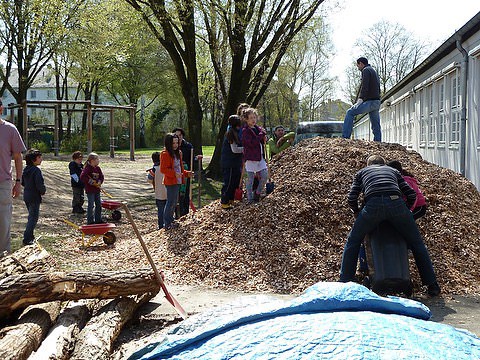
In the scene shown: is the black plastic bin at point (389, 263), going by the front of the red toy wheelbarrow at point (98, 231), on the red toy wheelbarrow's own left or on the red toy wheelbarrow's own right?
on the red toy wheelbarrow's own right

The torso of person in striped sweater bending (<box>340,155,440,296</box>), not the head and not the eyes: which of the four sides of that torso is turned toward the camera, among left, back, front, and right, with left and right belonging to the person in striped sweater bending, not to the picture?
back

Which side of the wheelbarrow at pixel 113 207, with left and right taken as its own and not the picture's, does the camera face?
right

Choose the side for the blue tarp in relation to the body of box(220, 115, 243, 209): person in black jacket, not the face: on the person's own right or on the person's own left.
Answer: on the person's own right

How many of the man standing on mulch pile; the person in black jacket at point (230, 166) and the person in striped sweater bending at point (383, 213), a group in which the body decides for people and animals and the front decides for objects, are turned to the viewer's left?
1

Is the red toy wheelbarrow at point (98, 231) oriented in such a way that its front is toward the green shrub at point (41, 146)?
no

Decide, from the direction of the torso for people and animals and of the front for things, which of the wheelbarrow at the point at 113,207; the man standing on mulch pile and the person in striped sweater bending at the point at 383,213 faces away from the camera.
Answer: the person in striped sweater bending

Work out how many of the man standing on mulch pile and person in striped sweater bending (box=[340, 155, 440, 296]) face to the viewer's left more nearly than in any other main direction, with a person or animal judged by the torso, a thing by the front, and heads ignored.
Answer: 1

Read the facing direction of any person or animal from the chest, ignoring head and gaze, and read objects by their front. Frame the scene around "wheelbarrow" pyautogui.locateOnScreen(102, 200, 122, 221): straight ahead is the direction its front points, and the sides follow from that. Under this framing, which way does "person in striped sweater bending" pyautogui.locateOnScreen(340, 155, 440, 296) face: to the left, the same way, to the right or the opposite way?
to the left

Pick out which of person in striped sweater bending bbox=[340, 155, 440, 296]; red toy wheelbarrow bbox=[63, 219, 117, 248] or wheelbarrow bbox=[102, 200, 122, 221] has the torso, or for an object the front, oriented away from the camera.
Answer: the person in striped sweater bending

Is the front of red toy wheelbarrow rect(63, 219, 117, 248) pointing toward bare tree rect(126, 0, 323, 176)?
no

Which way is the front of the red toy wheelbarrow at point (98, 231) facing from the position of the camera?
facing to the right of the viewer

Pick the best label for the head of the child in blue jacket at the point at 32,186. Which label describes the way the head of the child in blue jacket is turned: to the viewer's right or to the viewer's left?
to the viewer's right

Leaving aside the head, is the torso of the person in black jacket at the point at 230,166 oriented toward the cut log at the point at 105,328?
no

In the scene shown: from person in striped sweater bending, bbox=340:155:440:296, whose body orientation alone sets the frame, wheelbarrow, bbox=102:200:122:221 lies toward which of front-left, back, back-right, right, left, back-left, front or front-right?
front-left

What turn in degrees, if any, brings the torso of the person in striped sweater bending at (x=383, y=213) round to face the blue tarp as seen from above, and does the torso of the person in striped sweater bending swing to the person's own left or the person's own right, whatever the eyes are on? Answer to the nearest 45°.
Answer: approximately 180°
